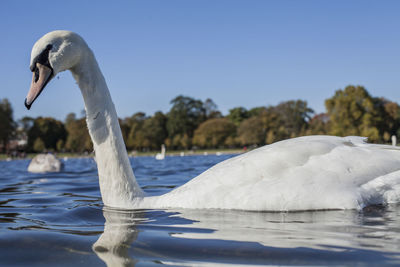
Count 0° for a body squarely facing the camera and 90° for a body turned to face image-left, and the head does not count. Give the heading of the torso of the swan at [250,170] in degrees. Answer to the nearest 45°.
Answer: approximately 90°

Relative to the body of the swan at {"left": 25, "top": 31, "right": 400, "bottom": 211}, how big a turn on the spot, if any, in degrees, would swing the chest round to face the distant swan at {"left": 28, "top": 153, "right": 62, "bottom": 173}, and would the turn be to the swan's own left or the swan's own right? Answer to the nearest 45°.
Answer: approximately 45° to the swan's own right
